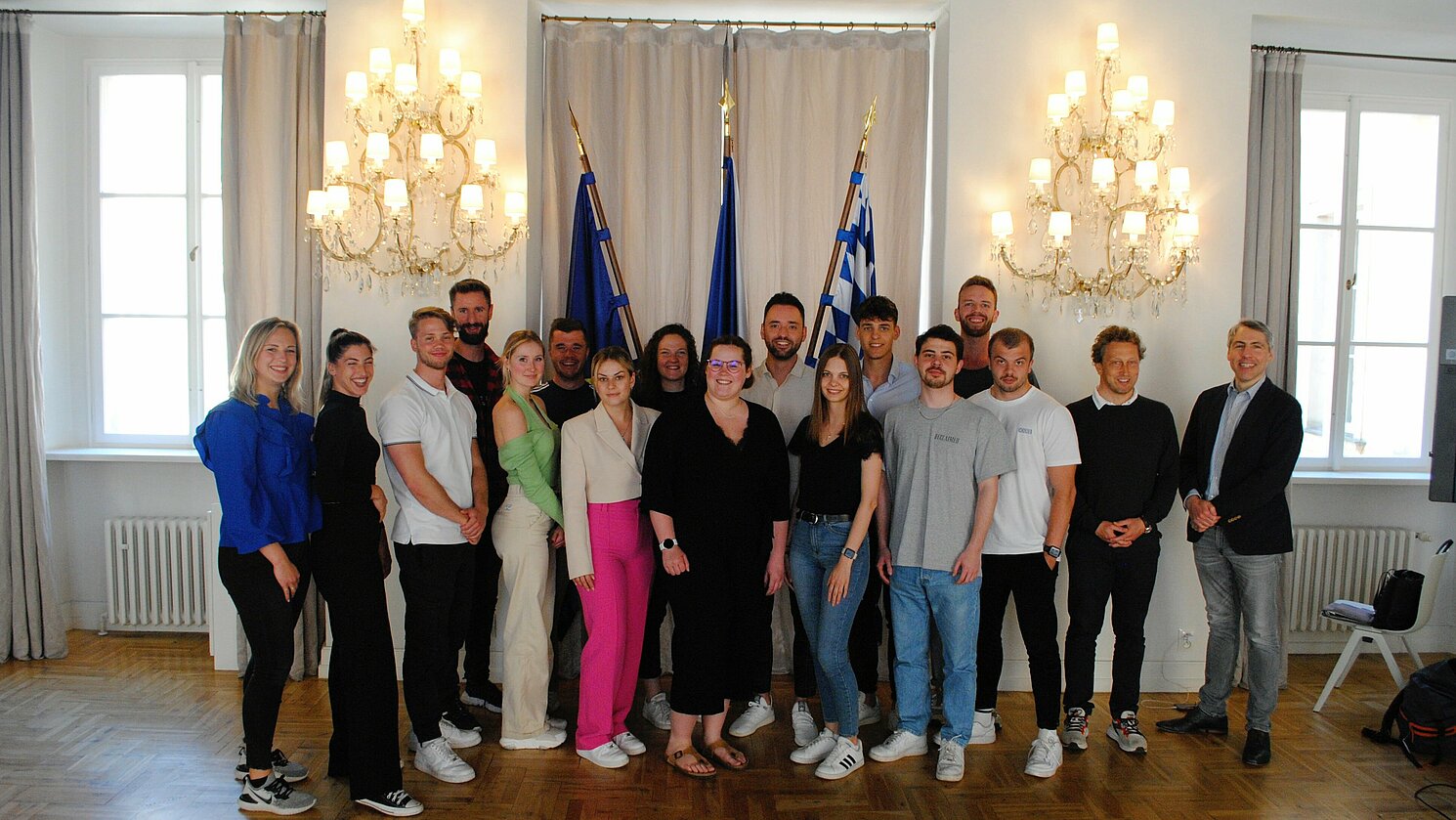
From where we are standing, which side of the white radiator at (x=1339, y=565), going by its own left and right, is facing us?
front

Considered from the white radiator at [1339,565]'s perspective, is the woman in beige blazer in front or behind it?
in front

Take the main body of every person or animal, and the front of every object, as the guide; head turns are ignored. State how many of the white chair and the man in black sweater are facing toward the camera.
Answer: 1

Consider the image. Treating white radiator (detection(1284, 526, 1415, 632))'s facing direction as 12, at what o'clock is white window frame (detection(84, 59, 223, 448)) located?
The white window frame is roughly at 2 o'clock from the white radiator.

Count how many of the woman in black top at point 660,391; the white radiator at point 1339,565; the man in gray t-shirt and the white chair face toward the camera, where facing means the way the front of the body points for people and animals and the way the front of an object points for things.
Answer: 3

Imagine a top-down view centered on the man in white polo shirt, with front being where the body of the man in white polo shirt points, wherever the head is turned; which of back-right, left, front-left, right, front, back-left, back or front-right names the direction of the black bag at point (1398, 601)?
front-left

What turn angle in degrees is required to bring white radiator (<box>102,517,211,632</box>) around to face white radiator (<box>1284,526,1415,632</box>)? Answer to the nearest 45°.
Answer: approximately 45° to its left

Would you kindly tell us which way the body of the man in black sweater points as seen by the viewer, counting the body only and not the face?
toward the camera

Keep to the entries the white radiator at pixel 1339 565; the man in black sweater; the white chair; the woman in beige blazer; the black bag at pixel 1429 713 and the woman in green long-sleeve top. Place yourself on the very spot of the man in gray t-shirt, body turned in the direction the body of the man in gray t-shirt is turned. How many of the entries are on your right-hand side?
2
